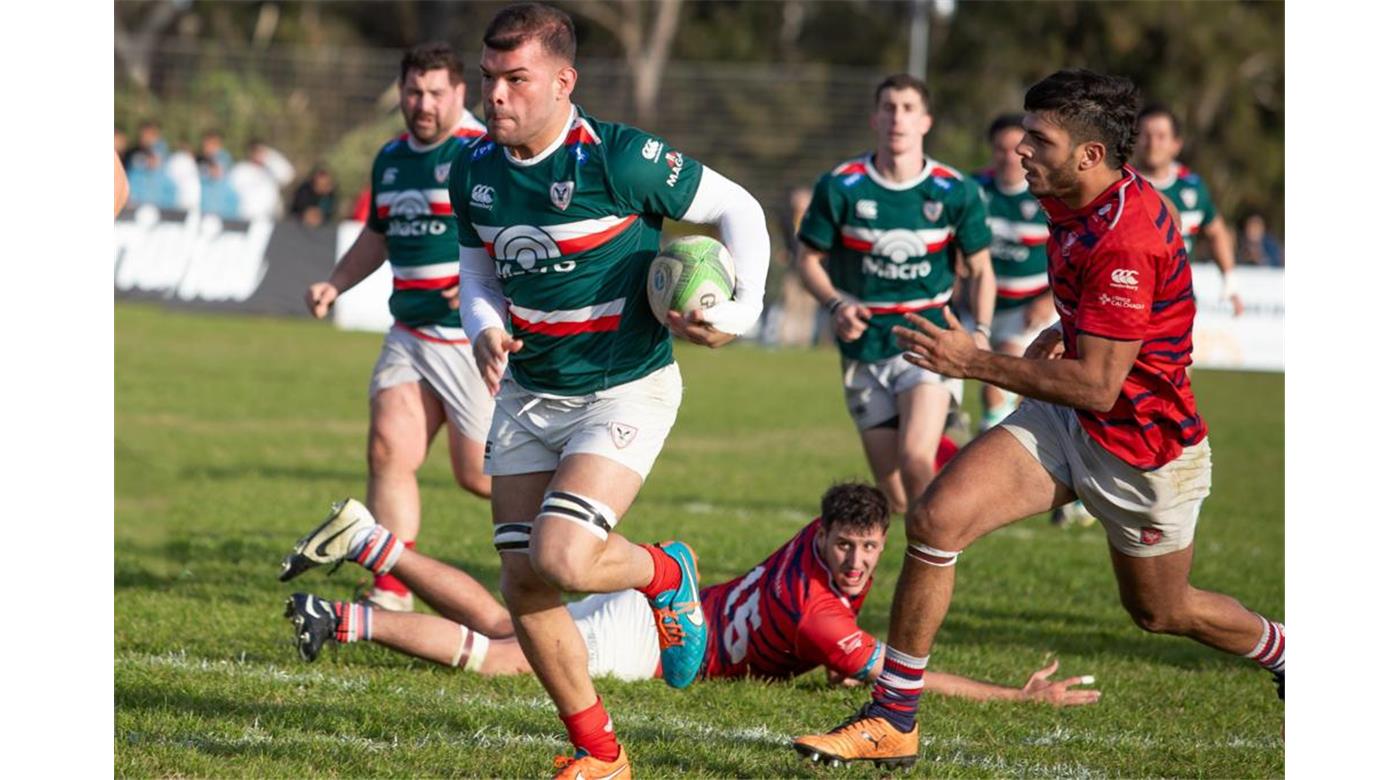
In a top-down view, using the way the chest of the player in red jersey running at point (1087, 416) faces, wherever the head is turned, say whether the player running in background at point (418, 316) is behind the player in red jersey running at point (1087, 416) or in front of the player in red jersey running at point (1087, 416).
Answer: in front

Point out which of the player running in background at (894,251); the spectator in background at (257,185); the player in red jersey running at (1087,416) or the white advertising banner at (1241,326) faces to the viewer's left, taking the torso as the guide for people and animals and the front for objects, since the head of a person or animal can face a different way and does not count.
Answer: the player in red jersey running at (1087,416)

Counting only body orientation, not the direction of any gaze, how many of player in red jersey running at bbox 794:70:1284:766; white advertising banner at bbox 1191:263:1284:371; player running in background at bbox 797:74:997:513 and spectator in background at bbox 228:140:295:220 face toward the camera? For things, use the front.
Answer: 3

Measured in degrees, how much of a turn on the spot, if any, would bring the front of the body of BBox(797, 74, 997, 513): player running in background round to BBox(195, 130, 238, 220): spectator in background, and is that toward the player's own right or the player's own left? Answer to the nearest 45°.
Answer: approximately 135° to the player's own right

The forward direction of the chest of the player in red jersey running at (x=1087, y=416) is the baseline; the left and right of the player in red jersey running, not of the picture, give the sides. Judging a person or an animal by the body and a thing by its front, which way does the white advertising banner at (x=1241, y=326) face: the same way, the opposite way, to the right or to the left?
to the left

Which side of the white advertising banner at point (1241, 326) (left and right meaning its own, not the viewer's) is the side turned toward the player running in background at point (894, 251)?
front

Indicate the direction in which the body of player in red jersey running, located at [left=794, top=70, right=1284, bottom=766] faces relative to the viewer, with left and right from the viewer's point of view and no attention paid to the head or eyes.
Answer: facing to the left of the viewer

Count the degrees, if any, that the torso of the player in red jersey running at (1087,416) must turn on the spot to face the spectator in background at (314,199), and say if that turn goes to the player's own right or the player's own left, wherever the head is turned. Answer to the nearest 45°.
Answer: approximately 45° to the player's own right

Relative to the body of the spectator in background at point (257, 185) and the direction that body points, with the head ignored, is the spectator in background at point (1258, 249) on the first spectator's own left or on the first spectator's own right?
on the first spectator's own left

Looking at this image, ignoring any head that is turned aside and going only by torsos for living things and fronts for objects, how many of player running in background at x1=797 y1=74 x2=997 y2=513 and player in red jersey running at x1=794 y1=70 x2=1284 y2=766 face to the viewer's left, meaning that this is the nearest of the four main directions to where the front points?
1
